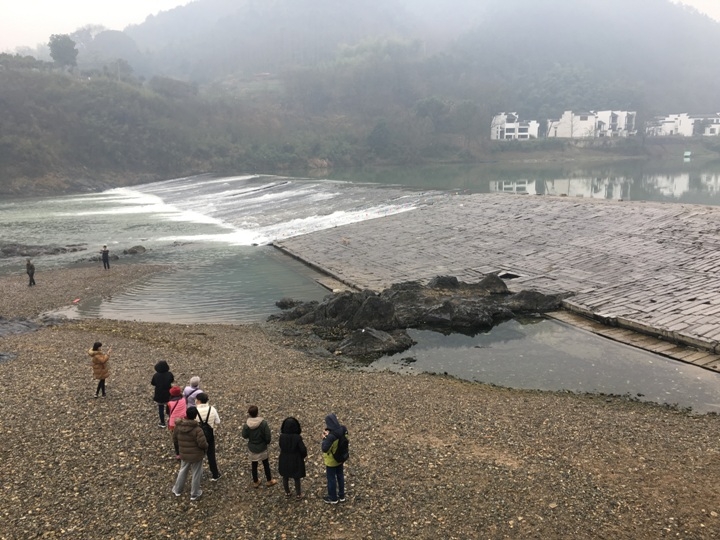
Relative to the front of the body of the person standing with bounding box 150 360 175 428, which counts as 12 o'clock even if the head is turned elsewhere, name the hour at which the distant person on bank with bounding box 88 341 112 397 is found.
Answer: The distant person on bank is roughly at 11 o'clock from the person standing.

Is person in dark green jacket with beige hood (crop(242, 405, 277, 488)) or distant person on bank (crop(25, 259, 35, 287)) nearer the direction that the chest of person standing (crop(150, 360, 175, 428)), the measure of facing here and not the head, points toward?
the distant person on bank

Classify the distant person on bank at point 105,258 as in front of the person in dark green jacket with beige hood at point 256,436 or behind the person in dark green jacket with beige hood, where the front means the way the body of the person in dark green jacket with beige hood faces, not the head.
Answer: in front

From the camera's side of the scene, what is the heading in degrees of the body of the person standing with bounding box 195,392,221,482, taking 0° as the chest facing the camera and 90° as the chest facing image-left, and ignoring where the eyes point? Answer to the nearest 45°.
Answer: approximately 135°

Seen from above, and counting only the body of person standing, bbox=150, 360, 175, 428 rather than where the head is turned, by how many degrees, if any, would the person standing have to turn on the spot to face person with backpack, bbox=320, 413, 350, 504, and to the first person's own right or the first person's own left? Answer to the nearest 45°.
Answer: approximately 135° to the first person's own right

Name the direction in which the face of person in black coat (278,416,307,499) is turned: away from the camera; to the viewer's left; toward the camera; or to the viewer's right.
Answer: away from the camera

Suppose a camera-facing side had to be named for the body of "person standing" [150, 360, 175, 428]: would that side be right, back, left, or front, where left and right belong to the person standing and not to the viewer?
back

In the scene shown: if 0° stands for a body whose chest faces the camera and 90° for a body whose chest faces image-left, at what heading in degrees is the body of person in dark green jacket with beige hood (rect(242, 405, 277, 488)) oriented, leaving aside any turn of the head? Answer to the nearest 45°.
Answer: approximately 180°

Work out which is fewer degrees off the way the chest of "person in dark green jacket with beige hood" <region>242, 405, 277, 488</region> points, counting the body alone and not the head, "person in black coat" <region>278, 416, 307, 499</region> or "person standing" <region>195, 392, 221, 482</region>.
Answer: the person standing

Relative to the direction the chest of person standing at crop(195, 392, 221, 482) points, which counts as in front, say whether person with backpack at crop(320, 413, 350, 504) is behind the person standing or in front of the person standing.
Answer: behind

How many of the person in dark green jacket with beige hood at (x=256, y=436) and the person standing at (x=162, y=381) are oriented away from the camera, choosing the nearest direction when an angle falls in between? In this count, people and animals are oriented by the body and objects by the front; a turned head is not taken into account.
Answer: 2

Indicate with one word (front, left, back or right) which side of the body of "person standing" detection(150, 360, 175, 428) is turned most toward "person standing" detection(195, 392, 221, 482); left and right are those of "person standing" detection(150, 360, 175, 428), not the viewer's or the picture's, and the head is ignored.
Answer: back
